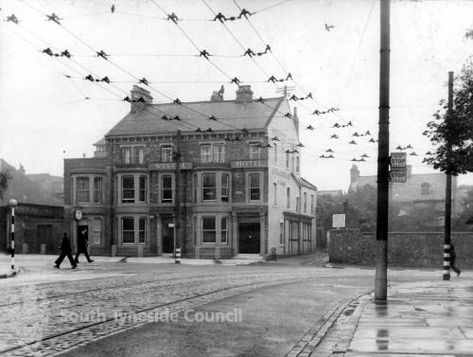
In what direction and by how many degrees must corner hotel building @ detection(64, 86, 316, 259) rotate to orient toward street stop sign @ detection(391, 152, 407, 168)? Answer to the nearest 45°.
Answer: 0° — it already faces it

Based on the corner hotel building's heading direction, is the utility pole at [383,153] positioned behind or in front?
in front

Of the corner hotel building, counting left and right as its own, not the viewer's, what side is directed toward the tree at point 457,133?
front

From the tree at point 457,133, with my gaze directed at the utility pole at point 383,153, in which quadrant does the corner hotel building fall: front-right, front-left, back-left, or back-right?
back-right

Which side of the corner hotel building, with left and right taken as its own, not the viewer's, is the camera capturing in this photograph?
front
